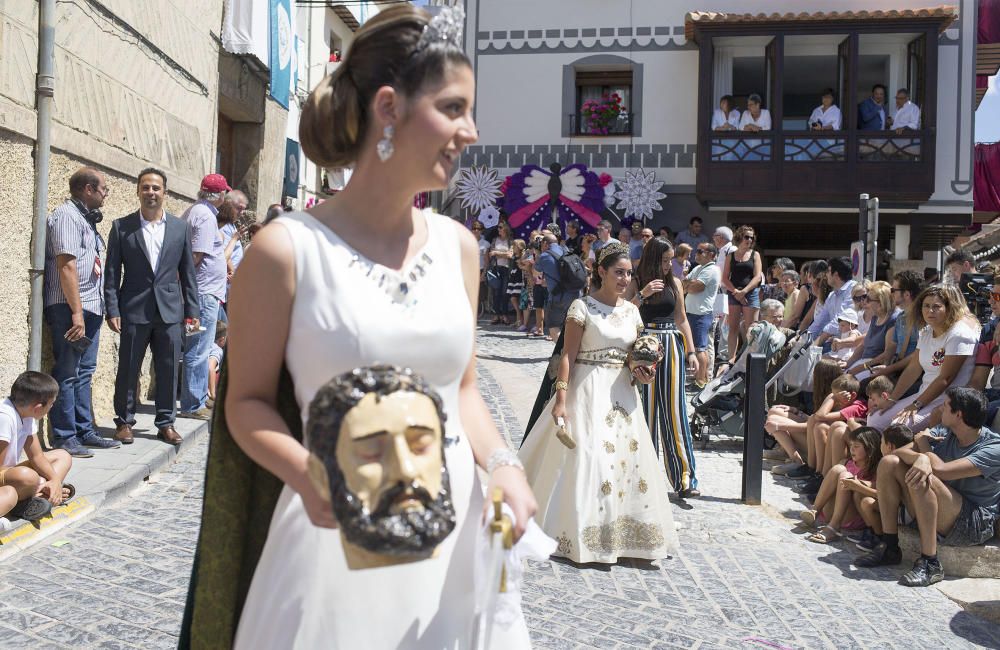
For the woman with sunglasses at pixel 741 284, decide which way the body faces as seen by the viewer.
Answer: toward the camera

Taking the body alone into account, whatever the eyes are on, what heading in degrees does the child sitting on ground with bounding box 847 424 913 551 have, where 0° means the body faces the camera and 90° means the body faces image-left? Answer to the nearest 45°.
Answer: approximately 90°

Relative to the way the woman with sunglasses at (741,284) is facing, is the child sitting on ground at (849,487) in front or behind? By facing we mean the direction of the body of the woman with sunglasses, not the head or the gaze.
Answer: in front

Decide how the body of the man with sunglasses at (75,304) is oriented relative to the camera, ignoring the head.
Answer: to the viewer's right

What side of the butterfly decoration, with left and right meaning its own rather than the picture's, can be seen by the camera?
front

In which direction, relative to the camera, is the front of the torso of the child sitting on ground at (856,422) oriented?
to the viewer's left

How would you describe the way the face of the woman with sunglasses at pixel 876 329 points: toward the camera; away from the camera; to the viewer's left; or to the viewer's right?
to the viewer's left

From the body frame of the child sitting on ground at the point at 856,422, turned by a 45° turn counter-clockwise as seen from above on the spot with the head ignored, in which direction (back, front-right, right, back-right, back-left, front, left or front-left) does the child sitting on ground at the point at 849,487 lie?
front-left

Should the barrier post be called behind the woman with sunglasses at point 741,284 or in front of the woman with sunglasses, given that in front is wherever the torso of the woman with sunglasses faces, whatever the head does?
in front

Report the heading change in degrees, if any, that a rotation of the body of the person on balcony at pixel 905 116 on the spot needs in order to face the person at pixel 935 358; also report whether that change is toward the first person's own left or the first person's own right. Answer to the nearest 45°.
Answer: approximately 45° to the first person's own left

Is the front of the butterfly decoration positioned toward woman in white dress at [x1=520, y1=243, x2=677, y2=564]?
yes
